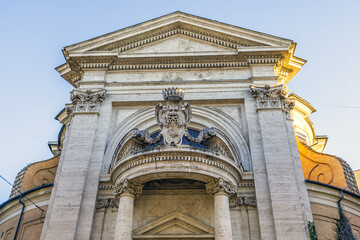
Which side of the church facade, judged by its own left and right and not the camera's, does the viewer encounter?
front
